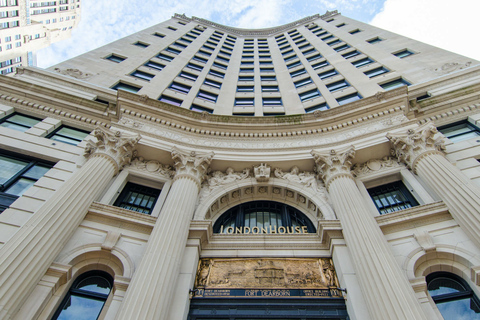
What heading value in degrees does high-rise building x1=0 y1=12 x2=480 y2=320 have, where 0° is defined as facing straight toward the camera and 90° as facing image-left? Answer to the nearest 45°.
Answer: approximately 0°
